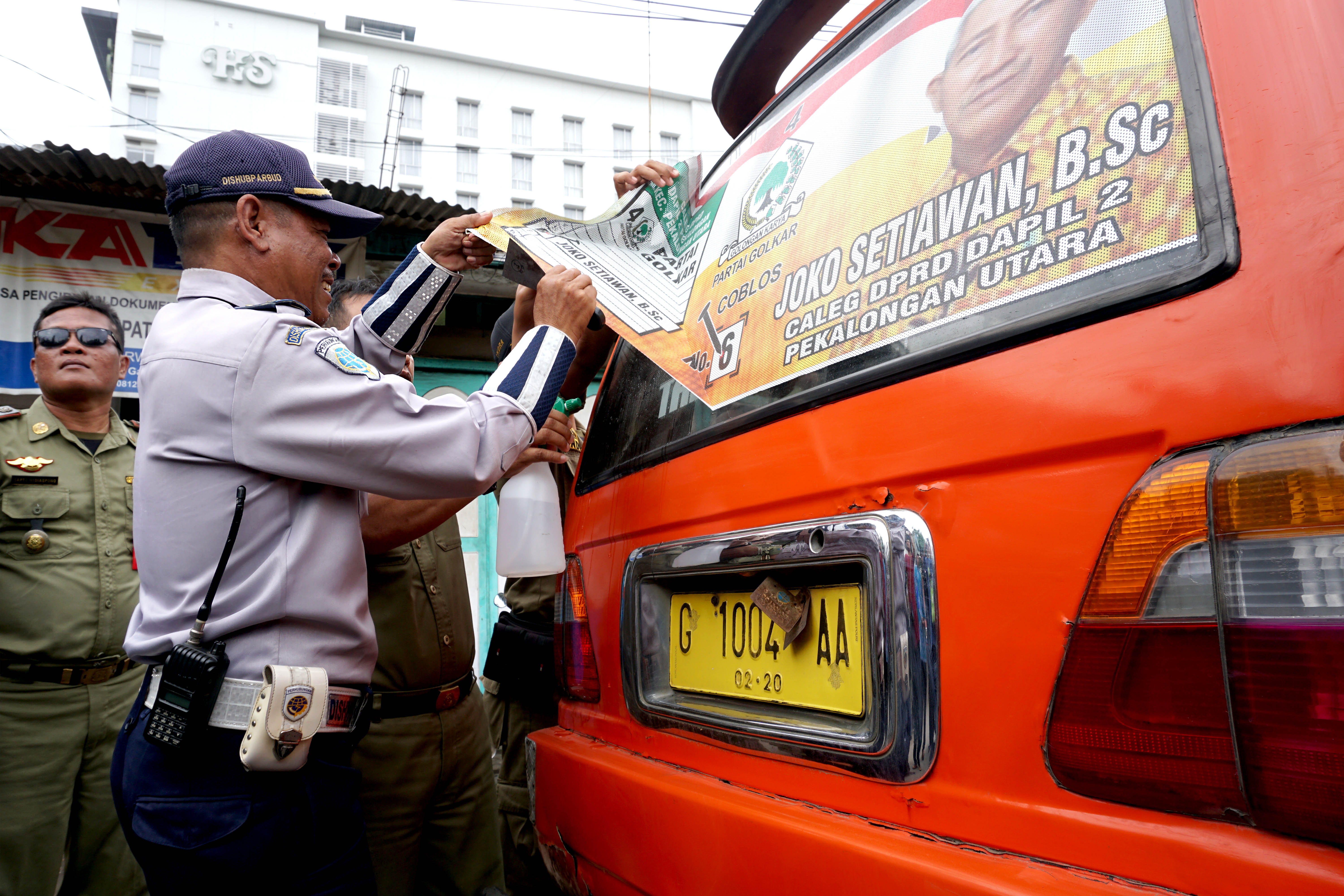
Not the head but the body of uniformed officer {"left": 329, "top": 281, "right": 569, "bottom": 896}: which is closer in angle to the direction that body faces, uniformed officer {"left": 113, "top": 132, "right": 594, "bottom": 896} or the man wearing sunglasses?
the uniformed officer

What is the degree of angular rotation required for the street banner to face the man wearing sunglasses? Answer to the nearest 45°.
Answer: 0° — it already faces them

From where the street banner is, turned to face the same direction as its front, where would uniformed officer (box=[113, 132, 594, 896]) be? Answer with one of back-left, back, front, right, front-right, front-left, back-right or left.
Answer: front

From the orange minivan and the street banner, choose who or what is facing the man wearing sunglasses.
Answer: the street banner

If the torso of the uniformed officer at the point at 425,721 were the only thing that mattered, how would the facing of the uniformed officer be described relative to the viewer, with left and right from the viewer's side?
facing the viewer and to the right of the viewer

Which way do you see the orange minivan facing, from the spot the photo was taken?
facing away from the viewer and to the right of the viewer

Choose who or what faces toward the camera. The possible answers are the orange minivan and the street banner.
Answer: the street banner

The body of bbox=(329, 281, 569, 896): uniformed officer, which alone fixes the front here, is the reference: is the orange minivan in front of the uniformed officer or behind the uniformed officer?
in front

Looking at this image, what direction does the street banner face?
toward the camera

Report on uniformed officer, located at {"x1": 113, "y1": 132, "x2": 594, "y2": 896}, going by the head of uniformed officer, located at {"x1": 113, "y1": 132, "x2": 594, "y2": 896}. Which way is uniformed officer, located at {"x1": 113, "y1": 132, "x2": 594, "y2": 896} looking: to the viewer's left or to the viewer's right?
to the viewer's right

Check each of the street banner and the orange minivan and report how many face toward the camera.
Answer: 1
